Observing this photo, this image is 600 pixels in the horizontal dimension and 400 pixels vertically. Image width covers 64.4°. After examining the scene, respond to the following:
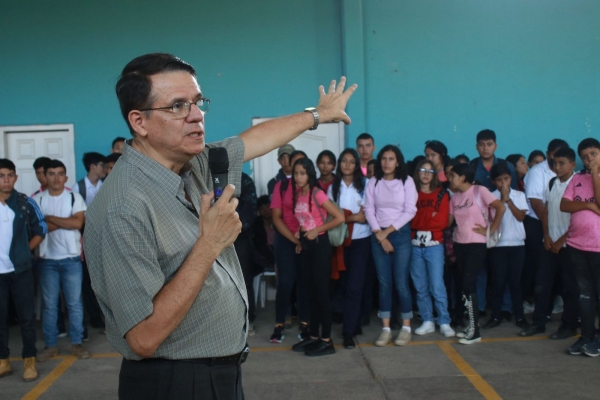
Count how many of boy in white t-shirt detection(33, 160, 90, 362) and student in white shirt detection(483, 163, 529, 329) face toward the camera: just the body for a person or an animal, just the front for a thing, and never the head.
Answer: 2

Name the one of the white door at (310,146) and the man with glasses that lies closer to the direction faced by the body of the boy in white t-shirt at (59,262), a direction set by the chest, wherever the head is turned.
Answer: the man with glasses

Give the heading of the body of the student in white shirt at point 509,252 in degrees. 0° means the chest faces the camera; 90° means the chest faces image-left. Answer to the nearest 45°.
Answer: approximately 0°

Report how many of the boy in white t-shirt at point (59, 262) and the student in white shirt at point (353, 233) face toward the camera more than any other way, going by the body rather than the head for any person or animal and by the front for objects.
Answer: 2

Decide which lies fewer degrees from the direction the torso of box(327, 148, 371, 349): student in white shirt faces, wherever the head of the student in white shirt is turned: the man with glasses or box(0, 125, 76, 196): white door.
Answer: the man with glasses

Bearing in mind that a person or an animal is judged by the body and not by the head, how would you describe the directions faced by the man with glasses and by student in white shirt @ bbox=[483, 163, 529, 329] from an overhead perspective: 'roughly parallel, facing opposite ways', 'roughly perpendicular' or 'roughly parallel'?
roughly perpendicular

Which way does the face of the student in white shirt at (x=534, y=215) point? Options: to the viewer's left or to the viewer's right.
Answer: to the viewer's left

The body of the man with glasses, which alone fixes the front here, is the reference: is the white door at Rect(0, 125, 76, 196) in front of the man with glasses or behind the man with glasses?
behind

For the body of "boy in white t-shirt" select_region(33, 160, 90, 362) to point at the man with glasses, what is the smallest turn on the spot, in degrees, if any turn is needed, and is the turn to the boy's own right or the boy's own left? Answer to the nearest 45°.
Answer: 0° — they already face them

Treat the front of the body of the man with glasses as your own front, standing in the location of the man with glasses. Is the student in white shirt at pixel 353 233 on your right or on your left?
on your left

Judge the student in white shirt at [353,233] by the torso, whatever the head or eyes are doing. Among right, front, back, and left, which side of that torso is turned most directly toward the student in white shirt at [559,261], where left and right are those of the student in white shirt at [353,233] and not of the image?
left

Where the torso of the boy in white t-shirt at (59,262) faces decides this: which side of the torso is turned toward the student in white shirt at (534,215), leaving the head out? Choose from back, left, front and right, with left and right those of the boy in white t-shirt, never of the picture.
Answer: left

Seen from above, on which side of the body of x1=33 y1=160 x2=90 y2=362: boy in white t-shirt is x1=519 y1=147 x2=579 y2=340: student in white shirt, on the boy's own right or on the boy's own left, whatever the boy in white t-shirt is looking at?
on the boy's own left

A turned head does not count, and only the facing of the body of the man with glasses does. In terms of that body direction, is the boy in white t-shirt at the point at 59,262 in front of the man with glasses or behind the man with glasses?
behind
